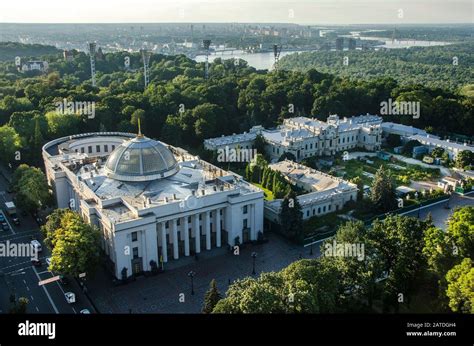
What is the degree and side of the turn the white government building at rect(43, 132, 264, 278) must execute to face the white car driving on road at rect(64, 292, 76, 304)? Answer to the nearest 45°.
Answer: approximately 90° to its right

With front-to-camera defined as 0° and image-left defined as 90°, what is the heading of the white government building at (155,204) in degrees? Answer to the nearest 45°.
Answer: approximately 315°

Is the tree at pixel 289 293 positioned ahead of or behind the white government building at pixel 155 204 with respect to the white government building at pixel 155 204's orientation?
ahead

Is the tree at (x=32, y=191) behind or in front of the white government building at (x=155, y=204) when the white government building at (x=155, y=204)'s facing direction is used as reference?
behind

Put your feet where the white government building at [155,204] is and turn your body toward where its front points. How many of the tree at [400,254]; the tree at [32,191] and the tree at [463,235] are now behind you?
1

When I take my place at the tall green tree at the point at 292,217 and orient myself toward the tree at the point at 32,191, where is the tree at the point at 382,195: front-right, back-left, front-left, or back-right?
back-right

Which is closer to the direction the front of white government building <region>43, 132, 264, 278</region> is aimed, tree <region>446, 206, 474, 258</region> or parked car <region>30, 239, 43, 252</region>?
the tree

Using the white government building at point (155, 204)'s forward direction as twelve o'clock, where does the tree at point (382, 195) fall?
The tree is roughly at 10 o'clock from the white government building.

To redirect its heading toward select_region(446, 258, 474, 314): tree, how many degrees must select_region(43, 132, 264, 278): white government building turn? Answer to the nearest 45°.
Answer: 0° — it already faces it

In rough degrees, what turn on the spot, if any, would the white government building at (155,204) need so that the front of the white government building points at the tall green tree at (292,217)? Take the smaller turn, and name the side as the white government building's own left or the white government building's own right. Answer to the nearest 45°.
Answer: approximately 45° to the white government building's own left

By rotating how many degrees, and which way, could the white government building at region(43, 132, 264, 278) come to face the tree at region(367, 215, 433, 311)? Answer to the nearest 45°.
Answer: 0° — it already faces it
